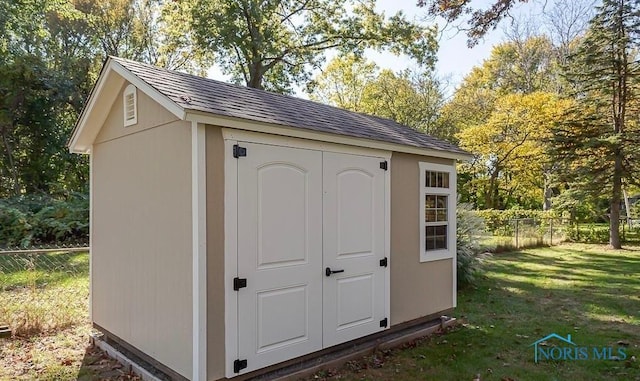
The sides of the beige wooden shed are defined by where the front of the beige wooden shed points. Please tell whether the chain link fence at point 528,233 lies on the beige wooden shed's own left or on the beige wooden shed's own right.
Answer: on the beige wooden shed's own left

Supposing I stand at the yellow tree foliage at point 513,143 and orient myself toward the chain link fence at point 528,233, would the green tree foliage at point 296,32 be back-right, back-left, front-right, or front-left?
front-right

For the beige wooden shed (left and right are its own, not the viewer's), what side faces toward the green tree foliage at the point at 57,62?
back

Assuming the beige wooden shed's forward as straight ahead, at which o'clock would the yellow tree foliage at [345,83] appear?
The yellow tree foliage is roughly at 8 o'clock from the beige wooden shed.

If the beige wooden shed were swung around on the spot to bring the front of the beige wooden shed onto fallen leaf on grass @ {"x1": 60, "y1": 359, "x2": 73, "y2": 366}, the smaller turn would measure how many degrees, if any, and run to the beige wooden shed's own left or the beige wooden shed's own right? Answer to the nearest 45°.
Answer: approximately 135° to the beige wooden shed's own right

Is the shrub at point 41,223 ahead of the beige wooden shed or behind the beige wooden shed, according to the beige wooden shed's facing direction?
behind

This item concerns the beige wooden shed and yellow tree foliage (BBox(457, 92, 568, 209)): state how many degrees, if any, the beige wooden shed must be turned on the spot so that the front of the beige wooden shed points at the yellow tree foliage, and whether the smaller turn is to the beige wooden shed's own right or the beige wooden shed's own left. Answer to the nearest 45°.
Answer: approximately 90° to the beige wooden shed's own left

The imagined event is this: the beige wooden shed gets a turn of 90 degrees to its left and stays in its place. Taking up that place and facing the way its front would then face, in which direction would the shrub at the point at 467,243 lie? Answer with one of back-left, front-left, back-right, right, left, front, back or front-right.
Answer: front

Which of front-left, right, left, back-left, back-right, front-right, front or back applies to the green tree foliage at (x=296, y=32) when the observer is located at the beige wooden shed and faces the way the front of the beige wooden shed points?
back-left

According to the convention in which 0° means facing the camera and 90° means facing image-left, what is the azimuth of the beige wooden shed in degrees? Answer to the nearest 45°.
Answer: approximately 315°

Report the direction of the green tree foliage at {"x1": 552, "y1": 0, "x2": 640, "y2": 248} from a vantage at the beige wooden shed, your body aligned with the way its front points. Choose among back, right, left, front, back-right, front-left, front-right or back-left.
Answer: left
